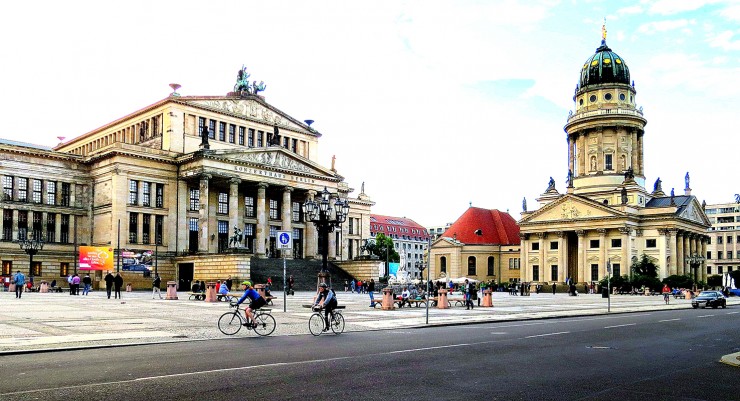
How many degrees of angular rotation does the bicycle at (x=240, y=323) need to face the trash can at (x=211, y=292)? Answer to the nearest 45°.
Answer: approximately 90° to its right

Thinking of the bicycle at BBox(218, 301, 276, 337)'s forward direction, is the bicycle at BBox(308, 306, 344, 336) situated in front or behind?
behind

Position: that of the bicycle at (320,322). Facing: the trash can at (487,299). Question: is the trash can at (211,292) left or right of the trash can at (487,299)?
left

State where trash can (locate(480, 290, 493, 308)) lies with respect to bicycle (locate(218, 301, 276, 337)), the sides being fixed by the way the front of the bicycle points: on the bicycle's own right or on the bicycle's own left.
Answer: on the bicycle's own right

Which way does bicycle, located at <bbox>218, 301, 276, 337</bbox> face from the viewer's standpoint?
to the viewer's left

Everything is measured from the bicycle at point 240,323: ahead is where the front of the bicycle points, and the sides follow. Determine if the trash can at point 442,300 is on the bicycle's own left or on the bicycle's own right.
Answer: on the bicycle's own right

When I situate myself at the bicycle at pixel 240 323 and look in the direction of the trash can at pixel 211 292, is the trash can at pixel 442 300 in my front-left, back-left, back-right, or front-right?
front-right

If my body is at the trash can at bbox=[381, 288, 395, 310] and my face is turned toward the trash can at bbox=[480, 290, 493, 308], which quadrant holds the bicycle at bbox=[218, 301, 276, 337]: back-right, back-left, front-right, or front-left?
back-right

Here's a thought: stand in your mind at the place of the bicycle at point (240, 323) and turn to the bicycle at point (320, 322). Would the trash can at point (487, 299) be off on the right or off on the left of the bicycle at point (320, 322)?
left
